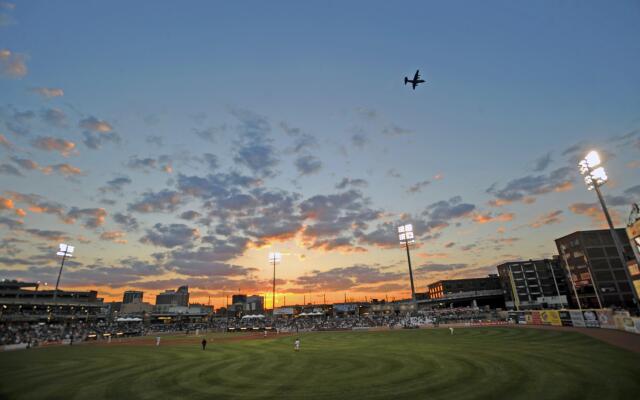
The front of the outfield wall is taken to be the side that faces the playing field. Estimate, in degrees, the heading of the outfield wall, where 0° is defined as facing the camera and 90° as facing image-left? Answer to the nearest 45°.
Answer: approximately 45°
